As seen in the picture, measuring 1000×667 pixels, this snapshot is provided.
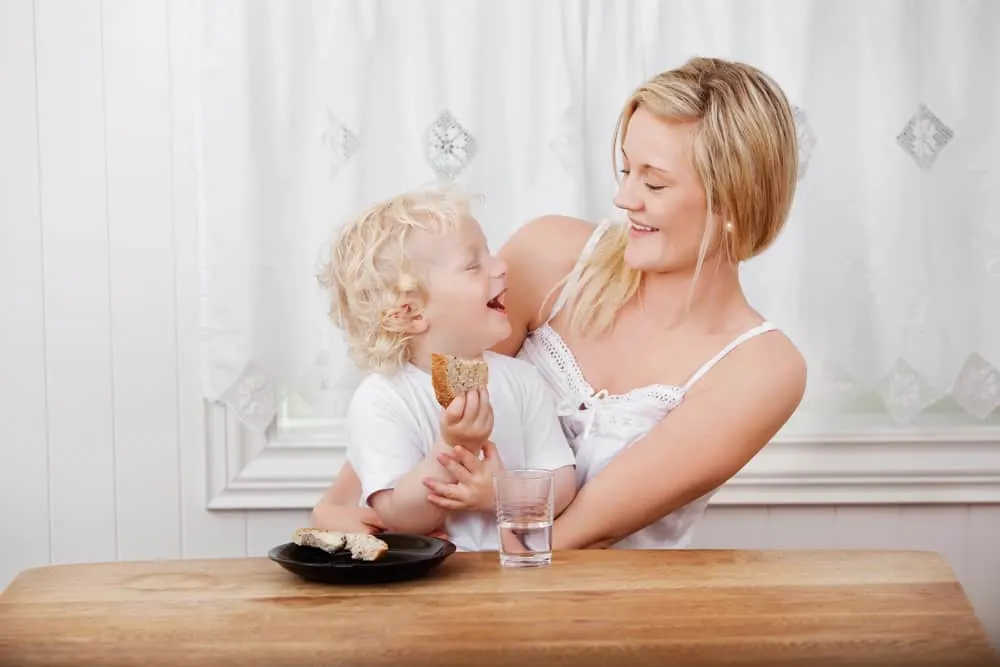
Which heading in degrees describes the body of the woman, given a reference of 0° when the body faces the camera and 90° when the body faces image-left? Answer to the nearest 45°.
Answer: approximately 45°

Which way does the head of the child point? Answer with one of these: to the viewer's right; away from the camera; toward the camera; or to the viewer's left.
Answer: to the viewer's right

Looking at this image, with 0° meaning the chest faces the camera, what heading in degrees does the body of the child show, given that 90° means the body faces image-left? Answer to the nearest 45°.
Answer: approximately 315°
